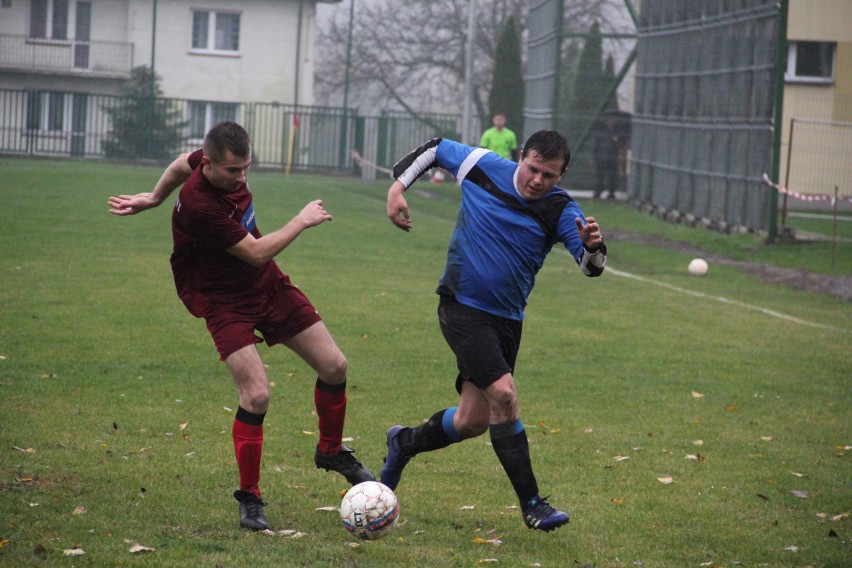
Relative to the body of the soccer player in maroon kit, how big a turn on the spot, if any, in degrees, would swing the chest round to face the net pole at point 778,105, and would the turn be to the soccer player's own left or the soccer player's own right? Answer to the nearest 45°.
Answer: approximately 90° to the soccer player's own left

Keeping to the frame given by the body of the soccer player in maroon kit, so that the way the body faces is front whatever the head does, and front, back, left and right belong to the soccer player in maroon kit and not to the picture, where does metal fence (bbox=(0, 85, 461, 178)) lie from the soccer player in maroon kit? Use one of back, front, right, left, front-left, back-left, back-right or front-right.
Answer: back-left

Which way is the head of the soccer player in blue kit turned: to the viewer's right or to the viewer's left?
to the viewer's left

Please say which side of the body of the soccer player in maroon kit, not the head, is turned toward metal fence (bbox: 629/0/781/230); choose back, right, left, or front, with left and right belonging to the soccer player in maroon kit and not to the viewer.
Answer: left

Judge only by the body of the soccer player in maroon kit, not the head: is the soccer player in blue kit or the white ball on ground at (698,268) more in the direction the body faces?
the soccer player in blue kit

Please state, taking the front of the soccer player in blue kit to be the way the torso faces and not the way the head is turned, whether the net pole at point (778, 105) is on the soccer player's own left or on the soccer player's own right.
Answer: on the soccer player's own left

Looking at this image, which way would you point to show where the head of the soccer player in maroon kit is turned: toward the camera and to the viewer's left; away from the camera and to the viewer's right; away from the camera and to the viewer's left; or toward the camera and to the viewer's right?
toward the camera and to the viewer's right

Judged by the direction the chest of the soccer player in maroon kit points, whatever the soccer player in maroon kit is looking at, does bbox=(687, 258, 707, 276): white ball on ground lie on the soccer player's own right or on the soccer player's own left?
on the soccer player's own left
